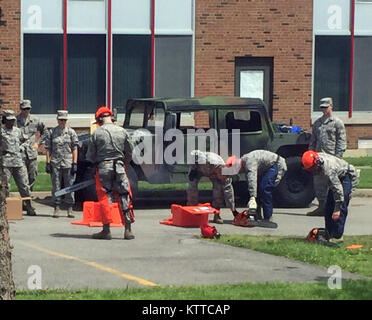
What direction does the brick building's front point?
toward the camera

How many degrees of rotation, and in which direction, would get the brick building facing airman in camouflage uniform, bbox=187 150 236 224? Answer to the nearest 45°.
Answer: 0° — it already faces them

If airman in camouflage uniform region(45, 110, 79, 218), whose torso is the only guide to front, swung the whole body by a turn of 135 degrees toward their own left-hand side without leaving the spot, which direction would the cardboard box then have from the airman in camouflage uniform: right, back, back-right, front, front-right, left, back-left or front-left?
back

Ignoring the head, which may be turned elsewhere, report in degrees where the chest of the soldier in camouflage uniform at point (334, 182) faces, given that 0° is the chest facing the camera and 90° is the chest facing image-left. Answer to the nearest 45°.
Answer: approximately 90°

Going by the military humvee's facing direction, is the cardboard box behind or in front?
in front

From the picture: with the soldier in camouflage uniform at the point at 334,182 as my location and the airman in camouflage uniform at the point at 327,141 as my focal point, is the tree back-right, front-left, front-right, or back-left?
back-left

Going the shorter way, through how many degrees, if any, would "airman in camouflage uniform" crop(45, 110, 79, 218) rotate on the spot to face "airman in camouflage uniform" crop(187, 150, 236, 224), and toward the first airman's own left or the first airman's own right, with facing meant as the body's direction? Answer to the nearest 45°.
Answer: approximately 45° to the first airman's own left

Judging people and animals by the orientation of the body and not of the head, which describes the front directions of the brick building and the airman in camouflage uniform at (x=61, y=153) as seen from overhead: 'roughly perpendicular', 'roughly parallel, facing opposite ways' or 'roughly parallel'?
roughly parallel

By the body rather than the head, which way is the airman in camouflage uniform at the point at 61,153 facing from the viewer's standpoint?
toward the camera

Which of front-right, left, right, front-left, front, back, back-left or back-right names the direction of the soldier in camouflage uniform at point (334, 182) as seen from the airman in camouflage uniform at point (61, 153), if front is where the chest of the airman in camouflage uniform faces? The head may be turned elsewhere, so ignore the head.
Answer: front-left

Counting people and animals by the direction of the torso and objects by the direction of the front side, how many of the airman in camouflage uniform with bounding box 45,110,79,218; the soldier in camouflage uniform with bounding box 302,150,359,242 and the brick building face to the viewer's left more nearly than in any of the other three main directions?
1

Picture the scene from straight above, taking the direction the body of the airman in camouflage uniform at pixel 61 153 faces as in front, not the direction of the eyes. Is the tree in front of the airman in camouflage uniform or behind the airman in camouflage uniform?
in front

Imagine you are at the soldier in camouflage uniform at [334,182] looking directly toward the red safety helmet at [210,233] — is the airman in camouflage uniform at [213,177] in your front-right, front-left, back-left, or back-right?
front-right

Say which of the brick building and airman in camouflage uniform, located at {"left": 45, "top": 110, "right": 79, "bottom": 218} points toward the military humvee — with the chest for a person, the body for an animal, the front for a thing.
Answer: the brick building

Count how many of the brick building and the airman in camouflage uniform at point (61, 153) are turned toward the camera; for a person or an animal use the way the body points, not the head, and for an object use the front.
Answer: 2

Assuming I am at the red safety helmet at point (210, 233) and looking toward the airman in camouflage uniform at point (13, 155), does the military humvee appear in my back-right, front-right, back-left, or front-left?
front-right

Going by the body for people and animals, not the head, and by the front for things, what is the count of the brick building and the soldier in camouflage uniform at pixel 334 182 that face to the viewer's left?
1
